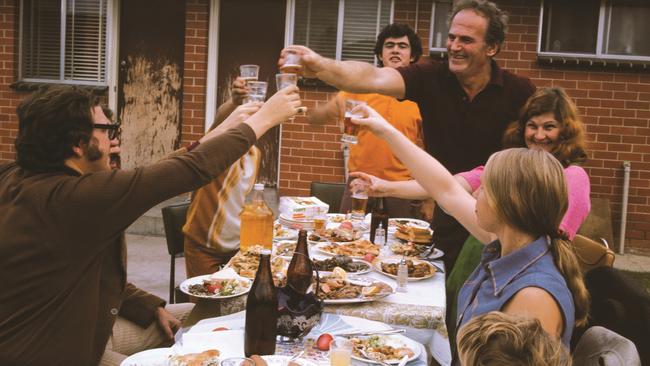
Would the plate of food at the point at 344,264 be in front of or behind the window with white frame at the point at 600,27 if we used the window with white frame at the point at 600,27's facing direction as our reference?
in front

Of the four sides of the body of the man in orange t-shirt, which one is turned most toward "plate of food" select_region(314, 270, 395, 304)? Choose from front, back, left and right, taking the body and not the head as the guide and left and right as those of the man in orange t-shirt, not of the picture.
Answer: front

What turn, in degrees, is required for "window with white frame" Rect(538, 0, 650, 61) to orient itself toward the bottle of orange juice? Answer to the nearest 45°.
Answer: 0° — it already faces it

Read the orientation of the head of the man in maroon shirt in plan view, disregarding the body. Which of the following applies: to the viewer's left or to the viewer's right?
to the viewer's left

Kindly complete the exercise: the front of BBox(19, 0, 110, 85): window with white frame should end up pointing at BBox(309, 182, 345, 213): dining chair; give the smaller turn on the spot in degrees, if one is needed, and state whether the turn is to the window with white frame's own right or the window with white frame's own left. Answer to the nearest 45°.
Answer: approximately 45° to the window with white frame's own left

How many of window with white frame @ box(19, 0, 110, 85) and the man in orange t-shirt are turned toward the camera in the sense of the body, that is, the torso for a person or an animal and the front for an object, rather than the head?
2

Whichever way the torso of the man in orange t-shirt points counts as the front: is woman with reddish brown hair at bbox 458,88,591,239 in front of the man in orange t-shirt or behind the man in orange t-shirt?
in front

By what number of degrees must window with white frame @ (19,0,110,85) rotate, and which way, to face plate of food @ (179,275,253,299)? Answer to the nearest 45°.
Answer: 0° — it already faces it

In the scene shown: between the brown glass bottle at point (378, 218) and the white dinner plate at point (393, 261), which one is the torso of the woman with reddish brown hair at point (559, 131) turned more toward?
the white dinner plate

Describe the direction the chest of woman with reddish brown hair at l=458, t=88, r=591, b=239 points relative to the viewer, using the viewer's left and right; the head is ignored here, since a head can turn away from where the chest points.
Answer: facing the viewer and to the left of the viewer

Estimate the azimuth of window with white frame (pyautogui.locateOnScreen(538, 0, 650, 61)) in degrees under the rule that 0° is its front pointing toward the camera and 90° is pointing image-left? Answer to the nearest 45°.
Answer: approximately 0°

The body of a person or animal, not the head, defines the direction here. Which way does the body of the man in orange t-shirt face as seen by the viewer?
toward the camera

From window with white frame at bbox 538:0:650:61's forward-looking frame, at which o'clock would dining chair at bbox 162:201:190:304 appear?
The dining chair is roughly at 1 o'clock from the window with white frame.

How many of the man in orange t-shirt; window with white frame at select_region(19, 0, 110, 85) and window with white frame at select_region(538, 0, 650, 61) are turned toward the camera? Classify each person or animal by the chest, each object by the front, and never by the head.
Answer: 3

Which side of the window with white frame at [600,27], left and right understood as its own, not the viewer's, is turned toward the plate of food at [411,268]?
front

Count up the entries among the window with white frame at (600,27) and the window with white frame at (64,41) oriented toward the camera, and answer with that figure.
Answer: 2
